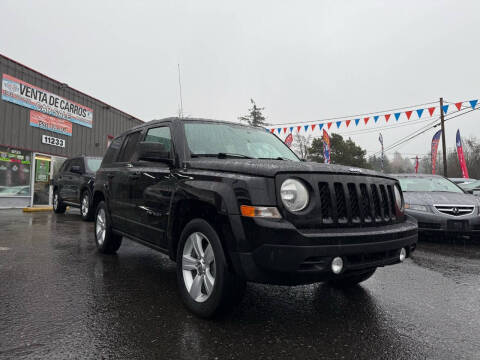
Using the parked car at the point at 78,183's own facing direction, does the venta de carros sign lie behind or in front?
behind

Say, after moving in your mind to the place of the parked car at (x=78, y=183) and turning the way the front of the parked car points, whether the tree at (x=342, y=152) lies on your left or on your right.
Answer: on your left

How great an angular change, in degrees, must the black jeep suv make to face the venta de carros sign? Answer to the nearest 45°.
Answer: approximately 180°

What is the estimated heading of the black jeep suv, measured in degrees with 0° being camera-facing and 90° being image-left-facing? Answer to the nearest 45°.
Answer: approximately 315°

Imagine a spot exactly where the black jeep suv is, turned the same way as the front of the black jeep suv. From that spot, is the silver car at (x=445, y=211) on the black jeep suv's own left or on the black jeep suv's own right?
on the black jeep suv's own left

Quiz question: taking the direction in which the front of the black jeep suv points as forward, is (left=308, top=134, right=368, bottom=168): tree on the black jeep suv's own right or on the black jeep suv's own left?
on the black jeep suv's own left

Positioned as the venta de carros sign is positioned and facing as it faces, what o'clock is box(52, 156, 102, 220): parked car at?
The parked car is roughly at 1 o'clock from the venta de carros sign.

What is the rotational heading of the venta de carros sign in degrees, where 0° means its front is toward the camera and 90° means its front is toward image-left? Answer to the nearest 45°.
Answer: approximately 315°

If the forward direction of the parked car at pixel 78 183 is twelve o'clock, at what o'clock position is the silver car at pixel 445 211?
The silver car is roughly at 12 o'clock from the parked car.
